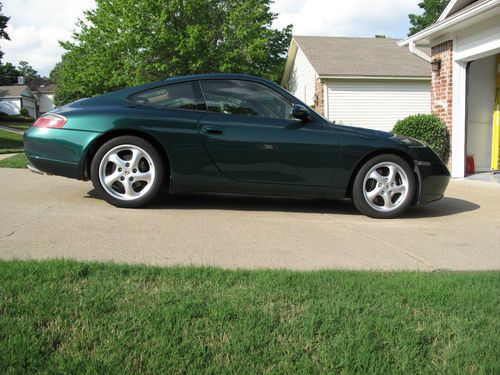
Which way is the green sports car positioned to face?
to the viewer's right

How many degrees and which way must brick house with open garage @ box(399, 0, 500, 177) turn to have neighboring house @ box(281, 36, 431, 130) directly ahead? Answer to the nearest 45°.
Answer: approximately 135° to its right

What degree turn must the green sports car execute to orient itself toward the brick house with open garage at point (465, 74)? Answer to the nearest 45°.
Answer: approximately 45° to its left

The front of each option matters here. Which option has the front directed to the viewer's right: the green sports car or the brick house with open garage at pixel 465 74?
the green sports car

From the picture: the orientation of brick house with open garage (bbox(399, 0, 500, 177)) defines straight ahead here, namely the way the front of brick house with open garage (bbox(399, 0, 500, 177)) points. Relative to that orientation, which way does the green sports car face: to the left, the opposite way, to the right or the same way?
the opposite way

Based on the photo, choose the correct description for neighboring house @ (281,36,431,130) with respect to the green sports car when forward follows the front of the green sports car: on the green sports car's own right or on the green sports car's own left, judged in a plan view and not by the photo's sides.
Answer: on the green sports car's own left

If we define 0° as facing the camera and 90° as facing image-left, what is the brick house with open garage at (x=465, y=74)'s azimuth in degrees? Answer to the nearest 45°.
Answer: approximately 45°

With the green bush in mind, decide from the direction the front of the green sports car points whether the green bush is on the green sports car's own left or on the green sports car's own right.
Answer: on the green sports car's own left

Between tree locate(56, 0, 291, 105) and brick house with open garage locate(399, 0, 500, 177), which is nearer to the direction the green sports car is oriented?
the brick house with open garage

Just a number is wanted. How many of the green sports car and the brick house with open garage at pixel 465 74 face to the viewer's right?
1

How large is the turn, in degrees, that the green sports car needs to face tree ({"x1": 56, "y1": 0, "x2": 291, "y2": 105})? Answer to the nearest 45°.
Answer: approximately 90° to its left

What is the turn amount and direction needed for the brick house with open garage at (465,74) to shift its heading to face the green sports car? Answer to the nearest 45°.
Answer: approximately 45° to its left
